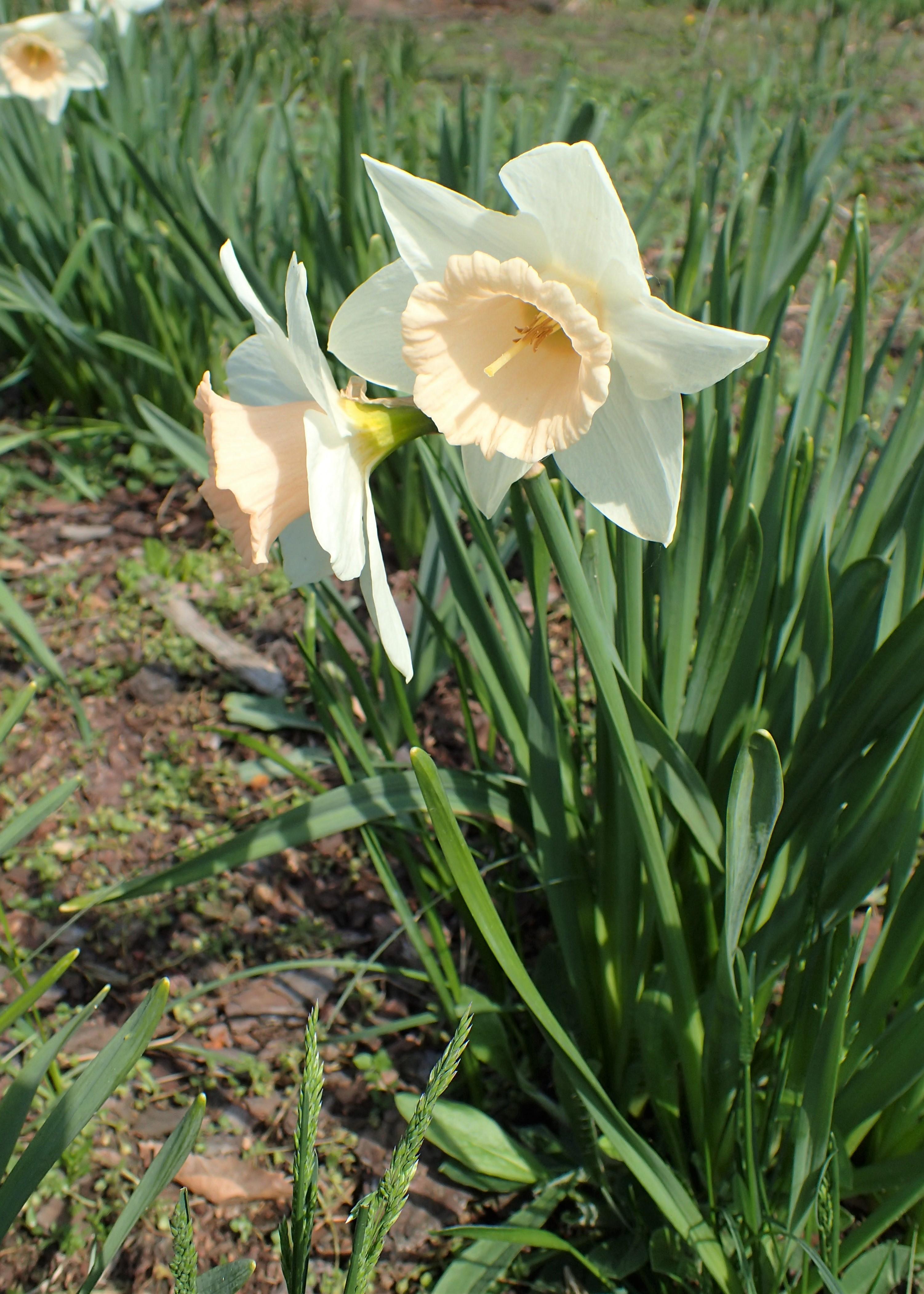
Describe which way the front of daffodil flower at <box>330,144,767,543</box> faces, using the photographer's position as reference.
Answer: facing the viewer and to the left of the viewer

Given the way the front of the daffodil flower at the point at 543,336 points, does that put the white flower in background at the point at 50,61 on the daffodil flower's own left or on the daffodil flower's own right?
on the daffodil flower's own right

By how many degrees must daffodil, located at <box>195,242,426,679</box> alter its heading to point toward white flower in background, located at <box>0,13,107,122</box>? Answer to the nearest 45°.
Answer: approximately 90° to its right

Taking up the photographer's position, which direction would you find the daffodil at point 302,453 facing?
facing to the left of the viewer

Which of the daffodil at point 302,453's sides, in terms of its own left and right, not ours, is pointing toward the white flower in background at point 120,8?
right

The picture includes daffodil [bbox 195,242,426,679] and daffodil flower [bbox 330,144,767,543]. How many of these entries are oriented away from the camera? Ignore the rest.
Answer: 0
